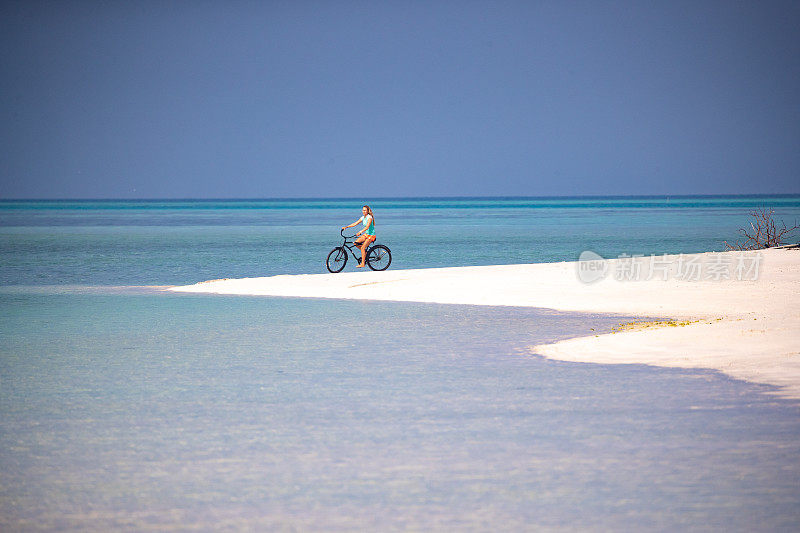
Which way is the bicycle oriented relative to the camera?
to the viewer's left
